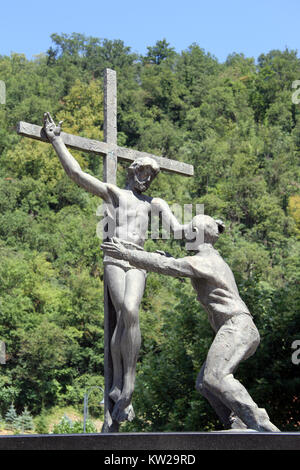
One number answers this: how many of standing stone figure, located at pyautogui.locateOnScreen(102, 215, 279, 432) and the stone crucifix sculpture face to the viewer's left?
1

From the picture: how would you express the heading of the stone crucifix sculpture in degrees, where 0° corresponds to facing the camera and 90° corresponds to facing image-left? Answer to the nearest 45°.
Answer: approximately 315°

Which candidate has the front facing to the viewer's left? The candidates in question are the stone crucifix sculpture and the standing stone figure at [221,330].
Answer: the standing stone figure

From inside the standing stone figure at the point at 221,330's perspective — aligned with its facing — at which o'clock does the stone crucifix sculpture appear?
The stone crucifix sculpture is roughly at 1 o'clock from the standing stone figure.

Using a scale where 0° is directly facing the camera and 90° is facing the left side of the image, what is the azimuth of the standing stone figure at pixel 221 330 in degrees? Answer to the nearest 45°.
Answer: approximately 90°
